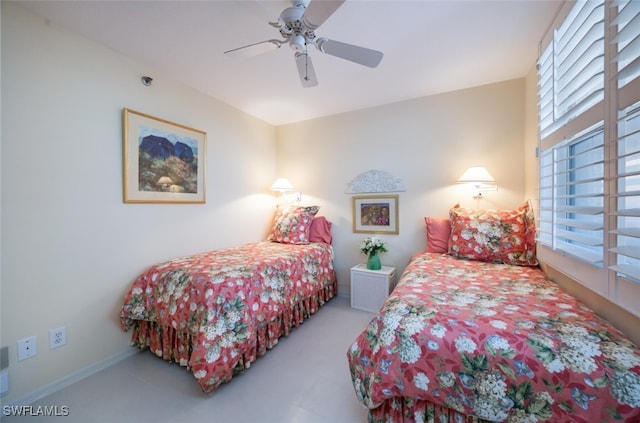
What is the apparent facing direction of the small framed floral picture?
toward the camera

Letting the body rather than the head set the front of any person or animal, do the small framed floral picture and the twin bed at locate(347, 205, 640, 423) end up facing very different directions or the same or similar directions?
same or similar directions

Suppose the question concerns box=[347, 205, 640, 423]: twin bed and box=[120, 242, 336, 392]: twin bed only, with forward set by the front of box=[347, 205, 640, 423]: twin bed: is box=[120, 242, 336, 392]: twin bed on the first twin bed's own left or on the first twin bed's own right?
on the first twin bed's own right

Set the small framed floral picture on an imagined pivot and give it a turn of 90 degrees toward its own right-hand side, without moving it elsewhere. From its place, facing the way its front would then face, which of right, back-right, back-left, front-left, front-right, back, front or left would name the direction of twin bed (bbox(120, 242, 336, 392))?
front-left

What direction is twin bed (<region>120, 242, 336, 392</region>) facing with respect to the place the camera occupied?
facing the viewer and to the left of the viewer

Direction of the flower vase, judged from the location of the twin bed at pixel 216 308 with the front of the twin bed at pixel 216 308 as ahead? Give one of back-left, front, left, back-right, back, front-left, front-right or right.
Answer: back-left

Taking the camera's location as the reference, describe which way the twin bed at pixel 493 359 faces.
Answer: facing the viewer

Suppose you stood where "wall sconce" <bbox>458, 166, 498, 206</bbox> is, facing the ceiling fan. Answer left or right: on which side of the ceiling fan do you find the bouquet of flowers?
right

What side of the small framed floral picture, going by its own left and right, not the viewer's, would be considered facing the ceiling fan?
front

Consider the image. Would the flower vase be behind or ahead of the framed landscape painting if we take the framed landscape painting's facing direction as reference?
ahead

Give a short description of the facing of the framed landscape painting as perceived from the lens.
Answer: facing the viewer and to the right of the viewer

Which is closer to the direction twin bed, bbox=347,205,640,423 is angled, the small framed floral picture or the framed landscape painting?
the framed landscape painting

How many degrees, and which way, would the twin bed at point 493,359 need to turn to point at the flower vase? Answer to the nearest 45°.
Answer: approximately 135° to its right

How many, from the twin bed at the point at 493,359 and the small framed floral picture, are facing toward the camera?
2

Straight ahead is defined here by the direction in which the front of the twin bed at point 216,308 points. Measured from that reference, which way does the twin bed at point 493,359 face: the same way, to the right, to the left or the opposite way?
the same way
